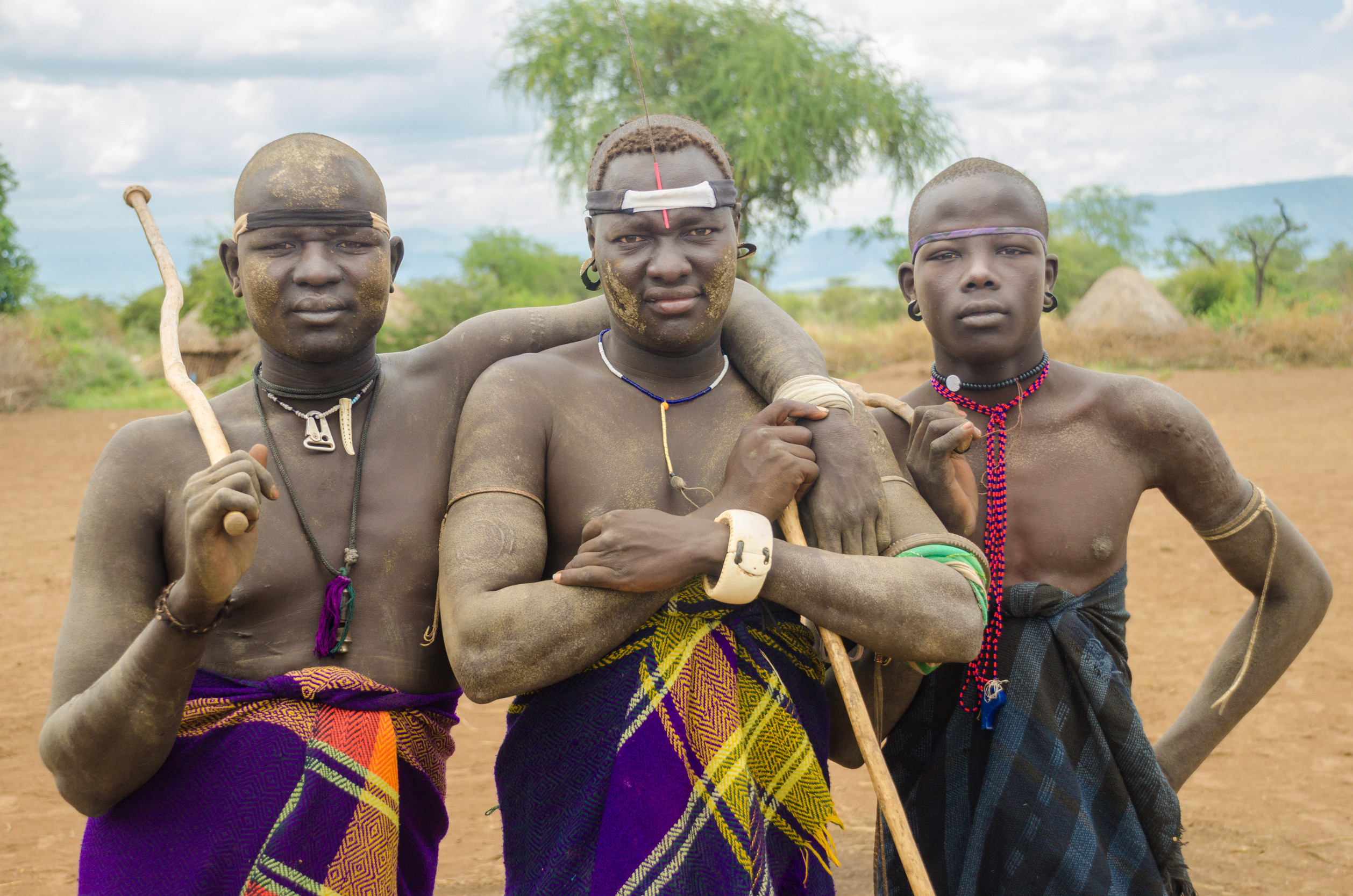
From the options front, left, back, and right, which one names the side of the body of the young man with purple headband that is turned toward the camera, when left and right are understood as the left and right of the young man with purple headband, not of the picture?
front

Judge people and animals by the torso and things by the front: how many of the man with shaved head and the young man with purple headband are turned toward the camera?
2

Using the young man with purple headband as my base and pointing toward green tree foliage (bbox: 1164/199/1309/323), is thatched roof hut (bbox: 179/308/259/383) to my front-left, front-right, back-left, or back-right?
front-left

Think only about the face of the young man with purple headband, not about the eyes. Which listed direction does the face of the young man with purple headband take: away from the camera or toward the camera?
toward the camera

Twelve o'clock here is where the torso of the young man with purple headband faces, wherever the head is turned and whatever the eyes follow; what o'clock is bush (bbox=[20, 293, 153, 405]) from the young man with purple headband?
The bush is roughly at 4 o'clock from the young man with purple headband.

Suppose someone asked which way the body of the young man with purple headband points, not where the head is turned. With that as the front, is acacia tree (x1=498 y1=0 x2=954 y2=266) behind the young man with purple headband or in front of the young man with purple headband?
behind

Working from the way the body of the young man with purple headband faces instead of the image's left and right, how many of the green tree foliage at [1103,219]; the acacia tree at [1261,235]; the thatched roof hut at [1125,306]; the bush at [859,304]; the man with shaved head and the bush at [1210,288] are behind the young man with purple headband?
5

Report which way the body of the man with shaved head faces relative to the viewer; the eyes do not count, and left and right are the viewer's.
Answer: facing the viewer

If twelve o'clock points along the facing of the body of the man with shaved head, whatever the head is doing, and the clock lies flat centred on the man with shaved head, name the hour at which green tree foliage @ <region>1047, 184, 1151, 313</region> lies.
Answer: The green tree foliage is roughly at 7 o'clock from the man with shaved head.

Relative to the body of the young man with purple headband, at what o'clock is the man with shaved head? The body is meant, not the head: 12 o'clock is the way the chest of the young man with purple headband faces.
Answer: The man with shaved head is roughly at 2 o'clock from the young man with purple headband.

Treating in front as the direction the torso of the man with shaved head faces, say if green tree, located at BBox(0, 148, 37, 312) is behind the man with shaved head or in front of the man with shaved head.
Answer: behind

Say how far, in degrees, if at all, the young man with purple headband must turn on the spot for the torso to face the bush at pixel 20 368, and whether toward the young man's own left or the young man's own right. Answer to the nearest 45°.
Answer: approximately 135° to the young man's own right

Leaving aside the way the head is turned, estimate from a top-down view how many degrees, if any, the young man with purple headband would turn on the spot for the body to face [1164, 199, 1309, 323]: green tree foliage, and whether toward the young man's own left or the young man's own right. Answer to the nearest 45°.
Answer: approximately 180°

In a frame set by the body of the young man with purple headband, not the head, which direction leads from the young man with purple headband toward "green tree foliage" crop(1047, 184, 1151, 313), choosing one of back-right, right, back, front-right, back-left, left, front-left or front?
back

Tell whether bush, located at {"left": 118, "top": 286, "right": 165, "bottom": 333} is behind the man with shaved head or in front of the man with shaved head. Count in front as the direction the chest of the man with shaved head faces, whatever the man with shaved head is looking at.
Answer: behind

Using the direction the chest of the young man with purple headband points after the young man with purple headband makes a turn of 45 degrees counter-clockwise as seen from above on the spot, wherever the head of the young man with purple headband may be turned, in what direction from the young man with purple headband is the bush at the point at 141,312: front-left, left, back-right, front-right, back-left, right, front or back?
back

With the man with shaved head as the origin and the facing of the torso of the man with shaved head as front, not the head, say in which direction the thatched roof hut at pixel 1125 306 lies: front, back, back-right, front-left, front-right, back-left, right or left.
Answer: back-left

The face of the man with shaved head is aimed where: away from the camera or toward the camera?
toward the camera
